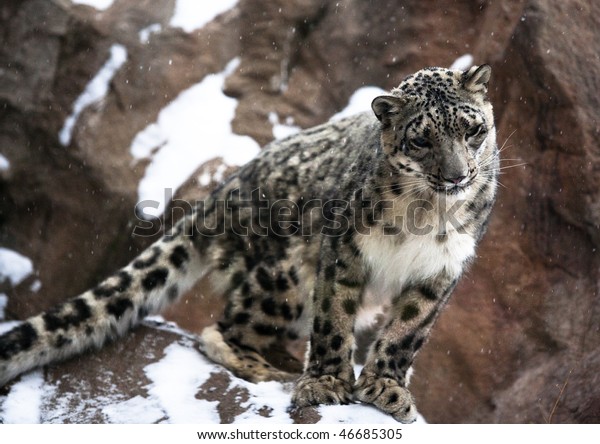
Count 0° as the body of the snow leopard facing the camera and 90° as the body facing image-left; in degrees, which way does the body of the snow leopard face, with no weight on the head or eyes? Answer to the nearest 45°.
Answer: approximately 315°
